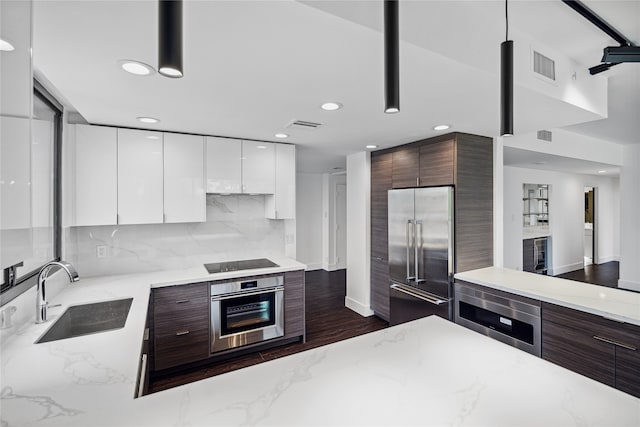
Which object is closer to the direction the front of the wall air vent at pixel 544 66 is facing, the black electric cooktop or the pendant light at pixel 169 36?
the pendant light

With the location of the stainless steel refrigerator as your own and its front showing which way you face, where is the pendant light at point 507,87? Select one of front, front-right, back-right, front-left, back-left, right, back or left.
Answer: front-left

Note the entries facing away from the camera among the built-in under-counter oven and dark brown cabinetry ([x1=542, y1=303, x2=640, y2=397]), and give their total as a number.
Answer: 0

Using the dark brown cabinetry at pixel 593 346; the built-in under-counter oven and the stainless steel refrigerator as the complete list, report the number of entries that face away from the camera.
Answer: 0

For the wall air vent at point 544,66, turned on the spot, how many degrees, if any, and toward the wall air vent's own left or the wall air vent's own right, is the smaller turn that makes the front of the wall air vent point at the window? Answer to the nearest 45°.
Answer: approximately 90° to the wall air vent's own right

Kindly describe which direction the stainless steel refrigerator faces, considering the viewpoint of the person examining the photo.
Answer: facing the viewer and to the left of the viewer

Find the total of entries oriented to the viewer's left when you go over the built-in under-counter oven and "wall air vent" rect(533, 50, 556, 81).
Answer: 0

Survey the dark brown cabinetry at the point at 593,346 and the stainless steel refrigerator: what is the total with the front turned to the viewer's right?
0

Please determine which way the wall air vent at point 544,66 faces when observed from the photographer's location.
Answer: facing the viewer and to the right of the viewer

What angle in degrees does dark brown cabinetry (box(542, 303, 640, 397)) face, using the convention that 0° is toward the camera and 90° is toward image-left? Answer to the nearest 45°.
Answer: approximately 45°

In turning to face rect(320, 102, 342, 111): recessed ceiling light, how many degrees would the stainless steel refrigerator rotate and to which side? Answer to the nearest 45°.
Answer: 0° — it already faces it

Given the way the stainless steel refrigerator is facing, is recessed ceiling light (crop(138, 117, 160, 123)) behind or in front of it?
in front

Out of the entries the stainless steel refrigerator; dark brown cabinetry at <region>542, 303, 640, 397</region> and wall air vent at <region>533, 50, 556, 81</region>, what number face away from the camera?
0
